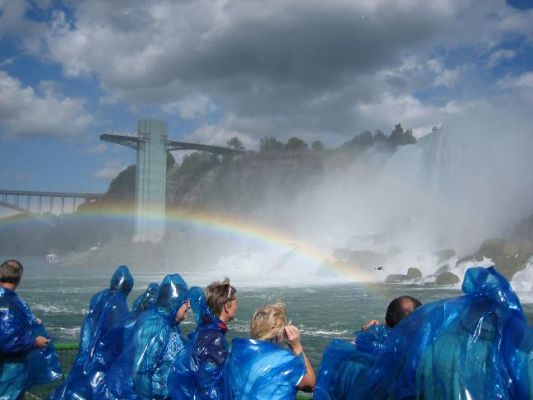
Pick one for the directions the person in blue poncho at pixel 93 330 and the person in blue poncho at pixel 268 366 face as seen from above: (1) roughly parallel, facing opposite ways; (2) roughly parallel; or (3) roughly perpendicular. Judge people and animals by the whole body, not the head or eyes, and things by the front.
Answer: roughly parallel

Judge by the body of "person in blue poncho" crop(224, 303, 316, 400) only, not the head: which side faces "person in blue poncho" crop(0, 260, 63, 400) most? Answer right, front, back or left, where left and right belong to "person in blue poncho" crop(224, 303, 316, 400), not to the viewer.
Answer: left

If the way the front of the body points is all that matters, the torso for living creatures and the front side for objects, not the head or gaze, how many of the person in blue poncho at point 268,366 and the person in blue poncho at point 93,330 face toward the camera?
0

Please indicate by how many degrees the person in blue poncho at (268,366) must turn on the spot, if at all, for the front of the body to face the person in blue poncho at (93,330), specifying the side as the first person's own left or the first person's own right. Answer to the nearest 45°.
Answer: approximately 90° to the first person's own left

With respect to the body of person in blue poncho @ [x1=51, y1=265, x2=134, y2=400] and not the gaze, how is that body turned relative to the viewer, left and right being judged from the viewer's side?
facing away from the viewer and to the right of the viewer

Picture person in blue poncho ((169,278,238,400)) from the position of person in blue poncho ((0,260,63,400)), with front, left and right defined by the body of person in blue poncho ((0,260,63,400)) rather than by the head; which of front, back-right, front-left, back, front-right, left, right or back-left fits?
right

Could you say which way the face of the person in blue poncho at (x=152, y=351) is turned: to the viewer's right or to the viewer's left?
to the viewer's right

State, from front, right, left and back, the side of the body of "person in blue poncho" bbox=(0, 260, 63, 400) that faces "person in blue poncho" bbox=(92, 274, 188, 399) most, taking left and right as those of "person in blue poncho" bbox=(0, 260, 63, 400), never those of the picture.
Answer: right

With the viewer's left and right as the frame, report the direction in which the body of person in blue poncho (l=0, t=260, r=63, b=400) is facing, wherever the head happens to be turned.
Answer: facing away from the viewer and to the right of the viewer

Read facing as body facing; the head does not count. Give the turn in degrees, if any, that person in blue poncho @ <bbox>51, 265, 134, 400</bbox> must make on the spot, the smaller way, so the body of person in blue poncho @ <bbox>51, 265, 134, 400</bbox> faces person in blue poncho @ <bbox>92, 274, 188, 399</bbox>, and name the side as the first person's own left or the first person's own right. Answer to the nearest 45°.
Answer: approximately 135° to the first person's own right

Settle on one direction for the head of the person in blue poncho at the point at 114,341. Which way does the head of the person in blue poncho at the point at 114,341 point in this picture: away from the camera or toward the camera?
away from the camera

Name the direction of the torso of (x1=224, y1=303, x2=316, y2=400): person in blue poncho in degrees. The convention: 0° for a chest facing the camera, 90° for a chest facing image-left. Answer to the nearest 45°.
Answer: approximately 225°

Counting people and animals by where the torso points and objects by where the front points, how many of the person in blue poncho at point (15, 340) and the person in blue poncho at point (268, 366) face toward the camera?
0

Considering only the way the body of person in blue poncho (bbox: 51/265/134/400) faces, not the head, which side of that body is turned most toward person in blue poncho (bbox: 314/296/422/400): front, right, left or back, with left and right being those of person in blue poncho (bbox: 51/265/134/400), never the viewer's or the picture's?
right

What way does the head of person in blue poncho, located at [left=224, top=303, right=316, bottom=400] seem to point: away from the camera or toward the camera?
away from the camera
